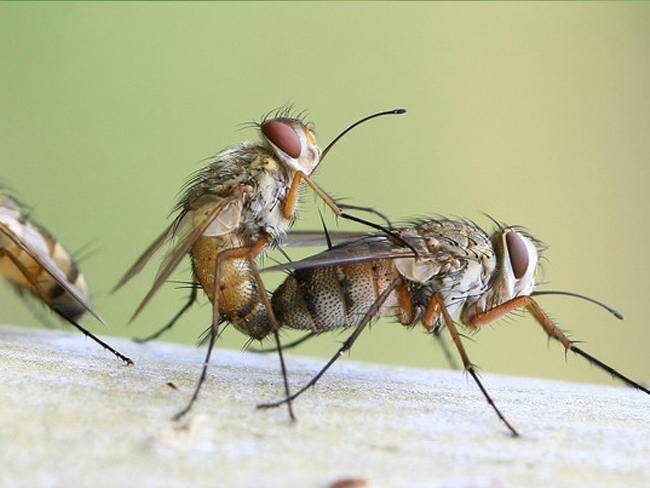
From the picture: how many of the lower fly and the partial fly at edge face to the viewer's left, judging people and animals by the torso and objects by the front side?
1

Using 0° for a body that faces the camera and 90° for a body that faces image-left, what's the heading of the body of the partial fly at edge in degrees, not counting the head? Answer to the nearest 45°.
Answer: approximately 90°

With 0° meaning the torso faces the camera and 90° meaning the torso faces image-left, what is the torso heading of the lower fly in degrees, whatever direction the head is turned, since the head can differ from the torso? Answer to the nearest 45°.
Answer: approximately 270°

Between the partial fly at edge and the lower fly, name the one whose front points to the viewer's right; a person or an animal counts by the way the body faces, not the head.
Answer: the lower fly

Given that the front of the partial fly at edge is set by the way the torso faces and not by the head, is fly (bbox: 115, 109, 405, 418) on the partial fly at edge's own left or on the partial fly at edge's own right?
on the partial fly at edge's own left

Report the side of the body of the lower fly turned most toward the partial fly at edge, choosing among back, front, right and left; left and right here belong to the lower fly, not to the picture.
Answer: back

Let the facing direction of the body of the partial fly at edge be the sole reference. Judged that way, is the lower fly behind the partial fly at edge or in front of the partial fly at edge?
behind
